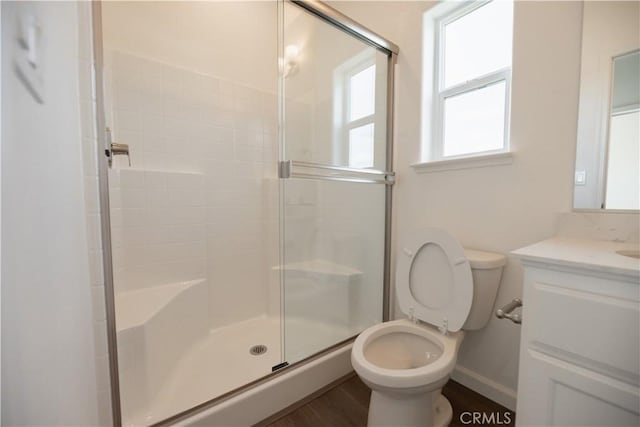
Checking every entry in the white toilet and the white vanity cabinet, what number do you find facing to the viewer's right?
0

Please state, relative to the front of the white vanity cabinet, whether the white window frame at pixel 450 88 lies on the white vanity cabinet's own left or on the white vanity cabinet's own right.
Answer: on the white vanity cabinet's own right

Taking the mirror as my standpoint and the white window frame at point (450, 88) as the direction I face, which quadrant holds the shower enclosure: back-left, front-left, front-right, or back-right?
front-left

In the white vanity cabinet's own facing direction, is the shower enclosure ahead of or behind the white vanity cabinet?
ahead

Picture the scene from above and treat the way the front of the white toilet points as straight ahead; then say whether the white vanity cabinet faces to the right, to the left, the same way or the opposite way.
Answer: the same way

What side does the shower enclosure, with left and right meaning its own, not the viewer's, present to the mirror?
front

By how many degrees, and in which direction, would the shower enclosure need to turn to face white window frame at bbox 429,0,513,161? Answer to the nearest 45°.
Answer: approximately 45° to its left

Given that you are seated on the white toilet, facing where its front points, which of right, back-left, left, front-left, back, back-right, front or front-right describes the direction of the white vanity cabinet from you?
left

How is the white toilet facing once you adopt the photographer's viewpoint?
facing the viewer and to the left of the viewer
